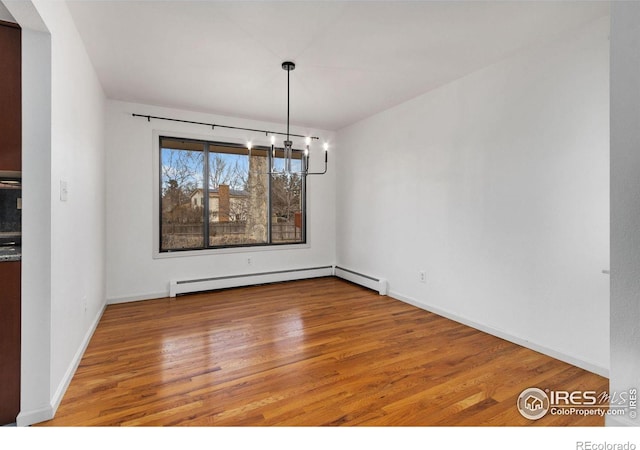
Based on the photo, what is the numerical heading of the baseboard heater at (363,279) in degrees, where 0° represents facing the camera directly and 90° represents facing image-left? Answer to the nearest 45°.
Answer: approximately 45°

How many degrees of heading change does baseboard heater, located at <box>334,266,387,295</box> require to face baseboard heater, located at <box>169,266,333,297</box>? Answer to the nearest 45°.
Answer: approximately 45° to its right

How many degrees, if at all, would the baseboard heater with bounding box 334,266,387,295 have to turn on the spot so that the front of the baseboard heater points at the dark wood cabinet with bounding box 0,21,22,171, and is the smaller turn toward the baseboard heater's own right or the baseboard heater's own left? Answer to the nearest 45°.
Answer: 0° — it already faces it
